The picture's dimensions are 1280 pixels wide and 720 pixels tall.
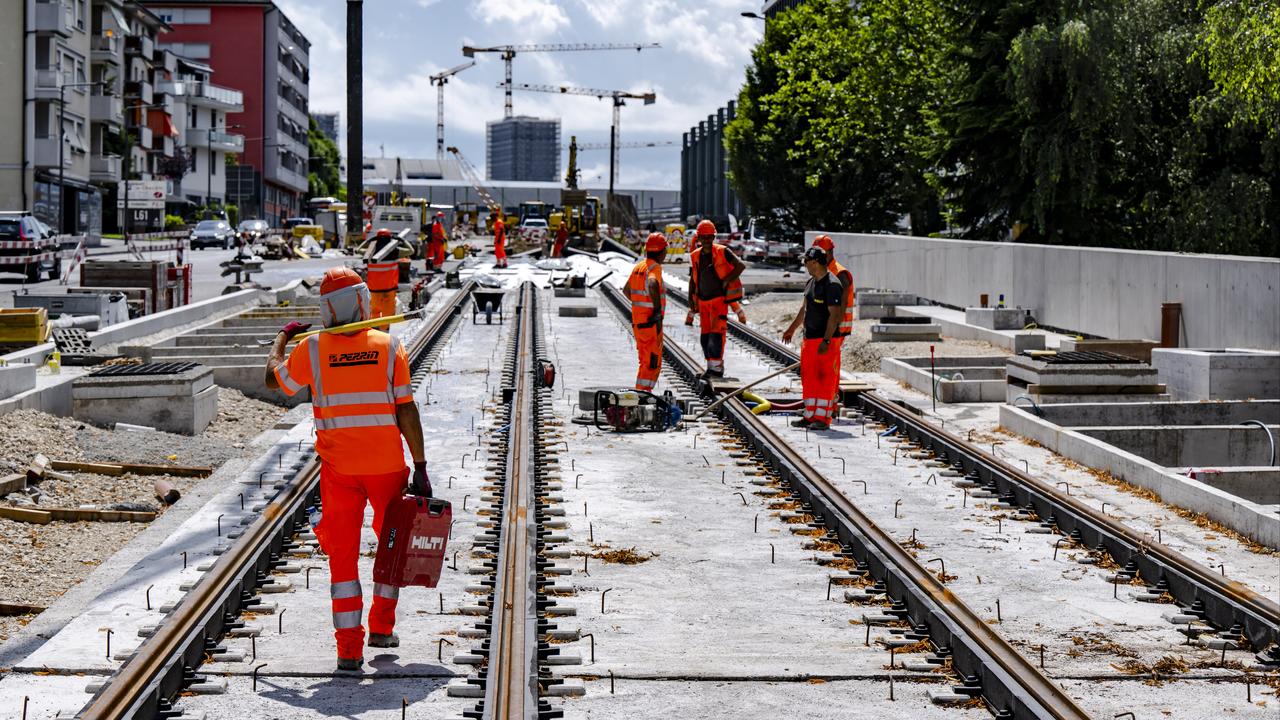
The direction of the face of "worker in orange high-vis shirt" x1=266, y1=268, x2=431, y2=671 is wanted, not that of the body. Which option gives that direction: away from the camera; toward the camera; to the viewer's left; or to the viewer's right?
away from the camera

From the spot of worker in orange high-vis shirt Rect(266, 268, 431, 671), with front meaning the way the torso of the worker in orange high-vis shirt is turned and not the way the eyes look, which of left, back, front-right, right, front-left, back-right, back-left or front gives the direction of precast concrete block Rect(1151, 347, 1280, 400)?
front-right

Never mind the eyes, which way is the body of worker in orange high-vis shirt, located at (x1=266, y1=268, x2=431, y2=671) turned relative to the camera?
away from the camera

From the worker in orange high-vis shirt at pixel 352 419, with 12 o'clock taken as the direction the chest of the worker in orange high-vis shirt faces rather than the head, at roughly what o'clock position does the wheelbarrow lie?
The wheelbarrow is roughly at 12 o'clock from the worker in orange high-vis shirt.

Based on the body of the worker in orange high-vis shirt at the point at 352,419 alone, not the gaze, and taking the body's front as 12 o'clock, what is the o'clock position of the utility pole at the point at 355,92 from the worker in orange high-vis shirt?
The utility pole is roughly at 12 o'clock from the worker in orange high-vis shirt.

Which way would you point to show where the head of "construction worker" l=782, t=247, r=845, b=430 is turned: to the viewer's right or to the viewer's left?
to the viewer's left

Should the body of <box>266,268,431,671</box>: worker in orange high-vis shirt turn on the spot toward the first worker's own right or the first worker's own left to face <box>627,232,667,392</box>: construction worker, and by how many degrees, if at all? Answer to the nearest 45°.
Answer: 0° — they already face them
